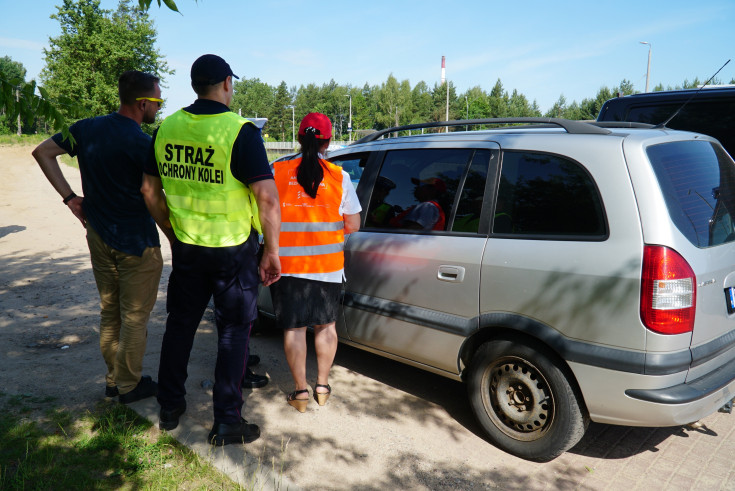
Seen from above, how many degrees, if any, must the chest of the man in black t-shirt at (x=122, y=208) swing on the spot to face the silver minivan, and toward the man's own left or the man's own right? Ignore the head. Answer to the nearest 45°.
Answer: approximately 90° to the man's own right

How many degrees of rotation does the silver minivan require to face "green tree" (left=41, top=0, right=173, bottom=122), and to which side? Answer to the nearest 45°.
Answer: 0° — it already faces it

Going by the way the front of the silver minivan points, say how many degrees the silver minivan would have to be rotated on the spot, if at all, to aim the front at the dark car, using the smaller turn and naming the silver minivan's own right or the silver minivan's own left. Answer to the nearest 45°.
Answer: approximately 90° to the silver minivan's own right

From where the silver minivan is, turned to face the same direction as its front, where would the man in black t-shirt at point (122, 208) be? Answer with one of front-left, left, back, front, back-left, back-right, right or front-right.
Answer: front-left

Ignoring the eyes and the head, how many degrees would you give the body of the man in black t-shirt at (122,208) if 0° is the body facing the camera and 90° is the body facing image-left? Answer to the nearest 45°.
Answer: approximately 225°

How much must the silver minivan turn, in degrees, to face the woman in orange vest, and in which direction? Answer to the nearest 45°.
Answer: approximately 45° to its left

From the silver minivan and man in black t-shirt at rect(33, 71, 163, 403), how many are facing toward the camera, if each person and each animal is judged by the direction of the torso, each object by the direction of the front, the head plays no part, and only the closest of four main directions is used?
0

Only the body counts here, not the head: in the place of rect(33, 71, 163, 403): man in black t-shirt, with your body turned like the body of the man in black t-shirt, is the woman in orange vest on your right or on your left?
on your right

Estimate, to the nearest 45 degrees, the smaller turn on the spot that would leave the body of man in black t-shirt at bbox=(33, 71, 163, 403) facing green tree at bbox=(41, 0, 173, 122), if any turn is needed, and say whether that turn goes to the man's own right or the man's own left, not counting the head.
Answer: approximately 45° to the man's own left

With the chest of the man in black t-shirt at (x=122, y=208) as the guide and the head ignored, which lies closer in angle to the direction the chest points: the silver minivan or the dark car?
the dark car

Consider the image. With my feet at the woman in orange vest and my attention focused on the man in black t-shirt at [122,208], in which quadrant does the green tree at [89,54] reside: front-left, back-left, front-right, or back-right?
front-right

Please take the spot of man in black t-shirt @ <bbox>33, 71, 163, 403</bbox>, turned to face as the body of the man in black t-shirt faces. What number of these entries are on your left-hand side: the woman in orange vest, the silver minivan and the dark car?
0

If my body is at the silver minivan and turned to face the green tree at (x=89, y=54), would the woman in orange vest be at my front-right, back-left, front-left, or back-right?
front-left

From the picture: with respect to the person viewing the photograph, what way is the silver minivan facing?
facing away from the viewer and to the left of the viewer

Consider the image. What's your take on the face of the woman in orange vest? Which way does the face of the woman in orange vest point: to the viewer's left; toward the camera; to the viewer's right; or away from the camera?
away from the camera
